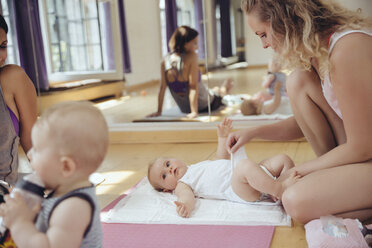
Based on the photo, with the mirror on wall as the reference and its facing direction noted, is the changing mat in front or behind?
in front

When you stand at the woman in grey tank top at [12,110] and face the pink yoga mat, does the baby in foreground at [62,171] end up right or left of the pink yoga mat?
right

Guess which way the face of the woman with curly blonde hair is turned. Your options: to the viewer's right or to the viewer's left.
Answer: to the viewer's left

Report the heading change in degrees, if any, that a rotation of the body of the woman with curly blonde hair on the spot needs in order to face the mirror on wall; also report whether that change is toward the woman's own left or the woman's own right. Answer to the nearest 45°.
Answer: approximately 45° to the woman's own right

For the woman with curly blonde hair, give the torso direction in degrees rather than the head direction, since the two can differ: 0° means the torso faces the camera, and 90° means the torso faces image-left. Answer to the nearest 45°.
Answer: approximately 90°

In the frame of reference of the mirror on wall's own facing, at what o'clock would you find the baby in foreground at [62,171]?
The baby in foreground is roughly at 12 o'clock from the mirror on wall.

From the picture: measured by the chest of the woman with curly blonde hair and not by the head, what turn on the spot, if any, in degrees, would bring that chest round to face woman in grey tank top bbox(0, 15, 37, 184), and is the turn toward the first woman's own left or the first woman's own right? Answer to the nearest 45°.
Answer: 0° — they already face them

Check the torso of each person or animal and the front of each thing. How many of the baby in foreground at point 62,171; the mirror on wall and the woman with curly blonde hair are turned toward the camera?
1

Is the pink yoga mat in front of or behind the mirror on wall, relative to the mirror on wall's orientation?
in front
